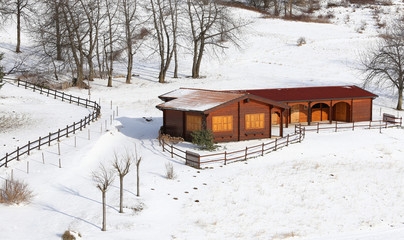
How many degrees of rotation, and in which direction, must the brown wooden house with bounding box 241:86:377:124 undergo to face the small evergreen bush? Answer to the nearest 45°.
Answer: approximately 45° to its right

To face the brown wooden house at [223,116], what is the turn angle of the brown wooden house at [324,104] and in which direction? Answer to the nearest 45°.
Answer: approximately 45° to its right

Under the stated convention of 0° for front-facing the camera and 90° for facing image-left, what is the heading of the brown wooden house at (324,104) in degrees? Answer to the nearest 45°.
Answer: approximately 0°

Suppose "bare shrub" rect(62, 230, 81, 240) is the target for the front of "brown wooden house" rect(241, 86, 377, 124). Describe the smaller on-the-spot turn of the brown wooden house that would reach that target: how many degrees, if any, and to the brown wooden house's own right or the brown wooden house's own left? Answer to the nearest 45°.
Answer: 0° — it already faces it
